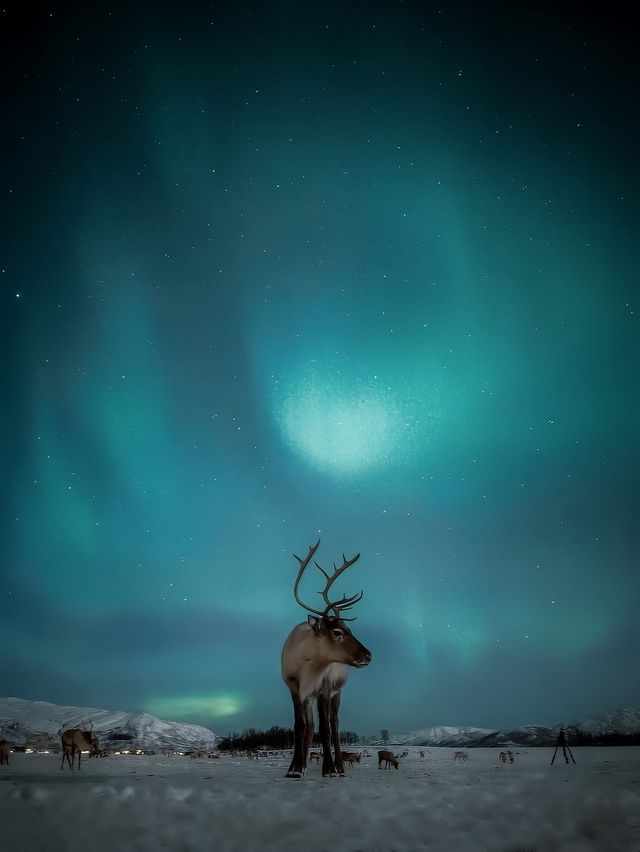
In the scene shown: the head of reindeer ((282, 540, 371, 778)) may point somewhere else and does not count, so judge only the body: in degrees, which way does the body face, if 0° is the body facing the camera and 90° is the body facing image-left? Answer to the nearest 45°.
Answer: approximately 0°
